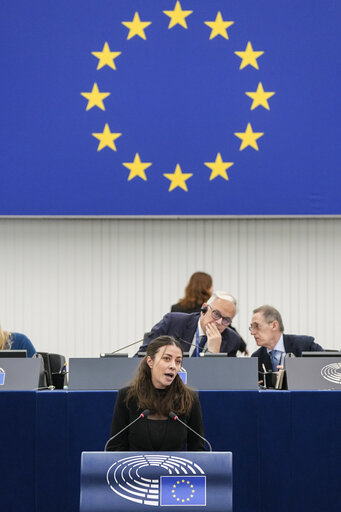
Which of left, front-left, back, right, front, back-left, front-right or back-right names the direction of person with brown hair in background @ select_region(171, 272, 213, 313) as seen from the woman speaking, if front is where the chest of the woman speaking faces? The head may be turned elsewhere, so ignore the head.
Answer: back

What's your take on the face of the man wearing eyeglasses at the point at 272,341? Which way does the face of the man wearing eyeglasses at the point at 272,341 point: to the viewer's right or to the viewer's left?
to the viewer's left

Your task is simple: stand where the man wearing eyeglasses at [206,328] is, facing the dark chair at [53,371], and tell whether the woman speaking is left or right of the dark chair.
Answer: left

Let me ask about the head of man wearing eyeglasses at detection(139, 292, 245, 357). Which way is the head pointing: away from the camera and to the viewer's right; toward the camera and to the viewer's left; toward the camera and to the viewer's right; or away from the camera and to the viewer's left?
toward the camera and to the viewer's right

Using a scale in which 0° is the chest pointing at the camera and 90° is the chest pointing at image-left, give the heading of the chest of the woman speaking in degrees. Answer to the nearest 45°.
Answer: approximately 0°

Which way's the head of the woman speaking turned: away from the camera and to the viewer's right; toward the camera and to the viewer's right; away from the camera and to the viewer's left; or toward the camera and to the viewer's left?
toward the camera and to the viewer's right
